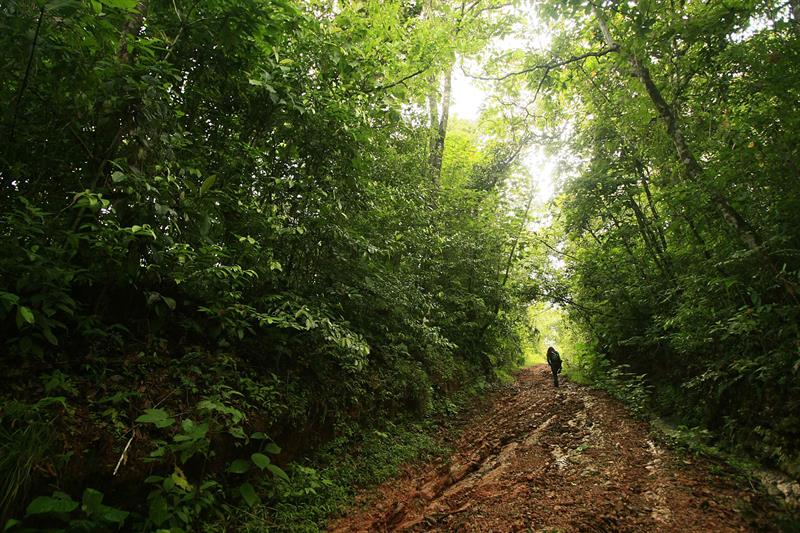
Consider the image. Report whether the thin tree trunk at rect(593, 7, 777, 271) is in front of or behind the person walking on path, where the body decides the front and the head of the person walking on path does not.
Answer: behind

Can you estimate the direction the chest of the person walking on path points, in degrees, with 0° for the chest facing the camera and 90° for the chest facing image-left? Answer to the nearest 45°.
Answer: approximately 180°
